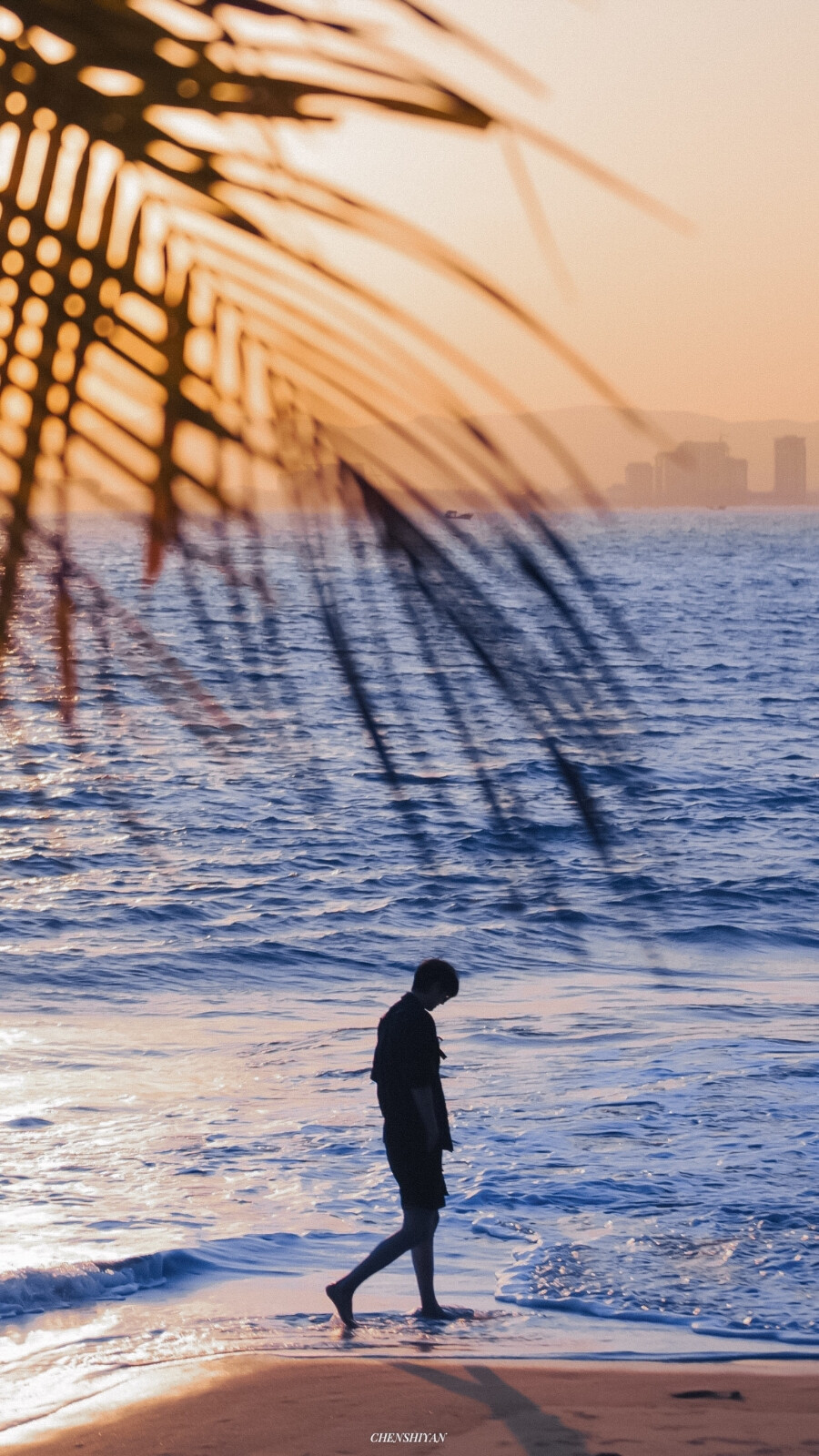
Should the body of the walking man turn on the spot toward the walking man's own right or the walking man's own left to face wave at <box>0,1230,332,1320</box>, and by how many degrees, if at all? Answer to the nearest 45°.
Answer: approximately 135° to the walking man's own left

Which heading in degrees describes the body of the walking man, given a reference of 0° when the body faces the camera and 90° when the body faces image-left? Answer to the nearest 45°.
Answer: approximately 270°

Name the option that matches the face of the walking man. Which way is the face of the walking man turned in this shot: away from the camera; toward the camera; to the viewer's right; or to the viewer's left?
to the viewer's right
